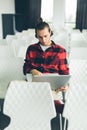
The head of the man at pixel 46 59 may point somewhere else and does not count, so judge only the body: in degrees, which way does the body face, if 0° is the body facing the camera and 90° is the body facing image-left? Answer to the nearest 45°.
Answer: approximately 0°
